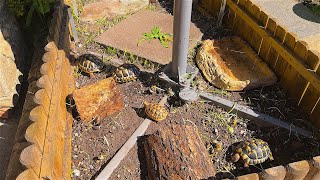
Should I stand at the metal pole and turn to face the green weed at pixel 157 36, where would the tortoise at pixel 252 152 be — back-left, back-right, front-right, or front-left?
back-right

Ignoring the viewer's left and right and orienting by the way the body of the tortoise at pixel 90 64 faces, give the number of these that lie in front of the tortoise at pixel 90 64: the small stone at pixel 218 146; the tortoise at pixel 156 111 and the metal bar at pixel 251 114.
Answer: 3

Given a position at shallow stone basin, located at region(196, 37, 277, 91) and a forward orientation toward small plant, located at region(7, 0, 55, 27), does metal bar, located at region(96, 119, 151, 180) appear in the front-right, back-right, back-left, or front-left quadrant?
front-left

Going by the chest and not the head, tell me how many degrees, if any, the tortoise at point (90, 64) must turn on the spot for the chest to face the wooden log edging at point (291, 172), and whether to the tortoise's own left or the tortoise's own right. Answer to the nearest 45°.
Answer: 0° — it already faces it

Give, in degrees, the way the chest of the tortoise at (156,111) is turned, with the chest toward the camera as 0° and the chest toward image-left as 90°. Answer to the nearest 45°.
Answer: approximately 135°

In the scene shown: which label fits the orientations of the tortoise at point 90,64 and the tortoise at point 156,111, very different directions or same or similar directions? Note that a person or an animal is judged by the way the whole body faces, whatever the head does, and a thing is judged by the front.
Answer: very different directions

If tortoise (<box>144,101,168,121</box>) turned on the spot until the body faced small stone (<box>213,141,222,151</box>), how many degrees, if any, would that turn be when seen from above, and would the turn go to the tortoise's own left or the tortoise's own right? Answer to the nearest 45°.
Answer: approximately 180°
